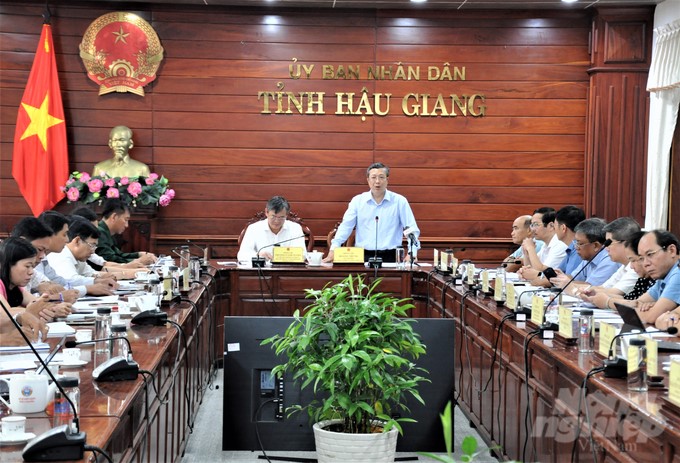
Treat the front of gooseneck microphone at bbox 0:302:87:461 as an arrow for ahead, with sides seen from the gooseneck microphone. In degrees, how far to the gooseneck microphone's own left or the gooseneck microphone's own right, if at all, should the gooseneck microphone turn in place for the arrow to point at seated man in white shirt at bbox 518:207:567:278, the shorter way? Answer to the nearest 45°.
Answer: approximately 135° to the gooseneck microphone's own right

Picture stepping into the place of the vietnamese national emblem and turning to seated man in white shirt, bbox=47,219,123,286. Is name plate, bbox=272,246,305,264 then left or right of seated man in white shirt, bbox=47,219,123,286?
left

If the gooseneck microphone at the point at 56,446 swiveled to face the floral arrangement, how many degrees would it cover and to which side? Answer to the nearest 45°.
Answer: approximately 90° to its right

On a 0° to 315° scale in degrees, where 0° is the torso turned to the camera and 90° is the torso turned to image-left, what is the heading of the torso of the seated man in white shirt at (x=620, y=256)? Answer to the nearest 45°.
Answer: approximately 90°

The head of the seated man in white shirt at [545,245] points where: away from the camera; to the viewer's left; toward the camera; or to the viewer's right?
to the viewer's left

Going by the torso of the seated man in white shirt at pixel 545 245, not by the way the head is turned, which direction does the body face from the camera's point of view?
to the viewer's left

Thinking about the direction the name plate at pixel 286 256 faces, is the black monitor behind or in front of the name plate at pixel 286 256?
in front

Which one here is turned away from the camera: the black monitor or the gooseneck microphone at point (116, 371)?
the black monitor

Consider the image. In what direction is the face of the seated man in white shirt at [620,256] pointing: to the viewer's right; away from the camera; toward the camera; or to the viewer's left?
to the viewer's left

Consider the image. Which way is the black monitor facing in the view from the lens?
facing away from the viewer

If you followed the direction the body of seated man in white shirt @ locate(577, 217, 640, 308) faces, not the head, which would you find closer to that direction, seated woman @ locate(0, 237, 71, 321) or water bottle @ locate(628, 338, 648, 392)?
the seated woman

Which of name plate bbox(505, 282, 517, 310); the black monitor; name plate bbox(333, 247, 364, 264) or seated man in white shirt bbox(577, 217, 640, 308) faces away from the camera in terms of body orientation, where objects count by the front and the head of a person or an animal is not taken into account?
the black monitor

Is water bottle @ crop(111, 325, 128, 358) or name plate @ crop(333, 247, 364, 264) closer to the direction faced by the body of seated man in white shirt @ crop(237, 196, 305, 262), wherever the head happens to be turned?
the water bottle

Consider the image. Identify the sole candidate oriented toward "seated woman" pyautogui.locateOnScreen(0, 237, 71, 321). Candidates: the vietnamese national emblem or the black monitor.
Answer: the vietnamese national emblem

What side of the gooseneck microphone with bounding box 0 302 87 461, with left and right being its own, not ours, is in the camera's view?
left
